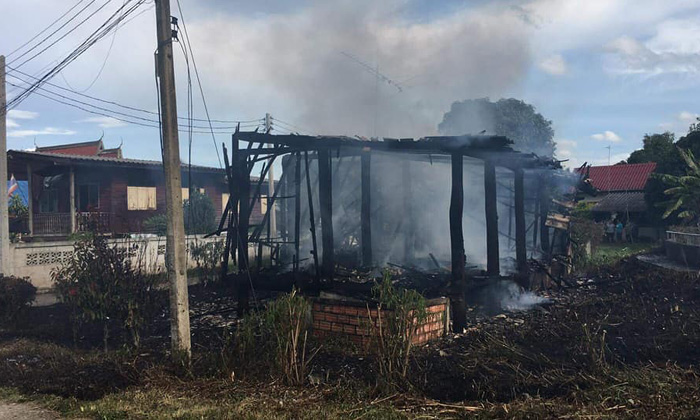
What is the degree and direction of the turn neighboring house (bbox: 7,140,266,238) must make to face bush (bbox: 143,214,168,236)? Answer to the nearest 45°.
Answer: approximately 45° to its left

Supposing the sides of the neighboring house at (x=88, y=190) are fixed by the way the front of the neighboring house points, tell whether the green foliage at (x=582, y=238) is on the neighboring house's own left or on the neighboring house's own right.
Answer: on the neighboring house's own left

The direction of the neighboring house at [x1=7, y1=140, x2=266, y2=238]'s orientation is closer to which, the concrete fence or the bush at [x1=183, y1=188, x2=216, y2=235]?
the concrete fence

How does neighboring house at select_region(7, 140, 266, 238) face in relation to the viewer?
toward the camera

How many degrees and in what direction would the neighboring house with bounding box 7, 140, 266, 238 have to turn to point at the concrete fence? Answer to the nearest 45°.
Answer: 0° — it already faces it

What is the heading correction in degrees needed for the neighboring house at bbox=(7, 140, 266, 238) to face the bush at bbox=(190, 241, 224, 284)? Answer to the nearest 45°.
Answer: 0° — it already faces it

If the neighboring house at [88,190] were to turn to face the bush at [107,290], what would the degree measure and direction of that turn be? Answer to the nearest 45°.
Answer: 0° — it already faces it

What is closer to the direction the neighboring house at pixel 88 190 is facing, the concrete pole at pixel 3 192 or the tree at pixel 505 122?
the concrete pole

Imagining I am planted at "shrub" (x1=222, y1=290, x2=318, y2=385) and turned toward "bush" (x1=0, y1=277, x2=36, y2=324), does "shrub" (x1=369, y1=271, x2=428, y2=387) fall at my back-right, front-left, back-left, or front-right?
back-right

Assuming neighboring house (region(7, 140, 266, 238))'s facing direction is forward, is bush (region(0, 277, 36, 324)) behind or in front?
in front

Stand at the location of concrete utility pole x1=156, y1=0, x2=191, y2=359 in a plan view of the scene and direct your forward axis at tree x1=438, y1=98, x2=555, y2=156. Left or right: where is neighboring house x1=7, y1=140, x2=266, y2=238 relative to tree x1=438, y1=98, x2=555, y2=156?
left

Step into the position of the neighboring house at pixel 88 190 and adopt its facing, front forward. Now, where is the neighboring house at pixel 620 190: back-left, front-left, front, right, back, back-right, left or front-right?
left

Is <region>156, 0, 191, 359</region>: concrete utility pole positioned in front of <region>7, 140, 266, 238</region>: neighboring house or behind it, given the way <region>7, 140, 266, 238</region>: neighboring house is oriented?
in front

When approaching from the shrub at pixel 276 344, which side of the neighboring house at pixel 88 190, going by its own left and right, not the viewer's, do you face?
front
